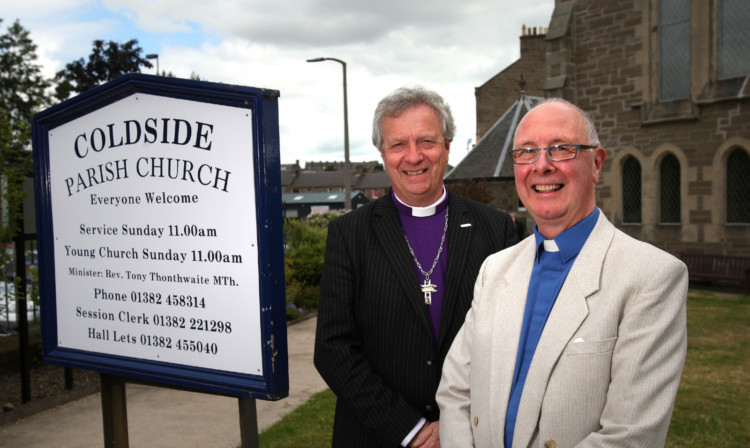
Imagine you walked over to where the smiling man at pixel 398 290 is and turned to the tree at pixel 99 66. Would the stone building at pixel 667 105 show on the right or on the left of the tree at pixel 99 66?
right

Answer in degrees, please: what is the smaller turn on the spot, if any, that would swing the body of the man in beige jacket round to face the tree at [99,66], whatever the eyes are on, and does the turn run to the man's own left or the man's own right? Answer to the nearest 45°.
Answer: approximately 90° to the man's own right

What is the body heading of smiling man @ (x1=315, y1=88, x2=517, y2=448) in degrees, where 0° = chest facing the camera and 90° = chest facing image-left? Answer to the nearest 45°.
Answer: approximately 0°

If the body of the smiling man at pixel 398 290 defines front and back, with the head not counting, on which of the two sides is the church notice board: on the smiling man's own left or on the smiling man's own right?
on the smiling man's own right

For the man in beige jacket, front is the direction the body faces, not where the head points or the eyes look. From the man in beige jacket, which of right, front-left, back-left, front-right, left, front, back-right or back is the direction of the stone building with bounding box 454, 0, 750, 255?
back-right

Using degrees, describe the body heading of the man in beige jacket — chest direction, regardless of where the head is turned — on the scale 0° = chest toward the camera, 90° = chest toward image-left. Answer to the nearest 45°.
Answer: approximately 45°

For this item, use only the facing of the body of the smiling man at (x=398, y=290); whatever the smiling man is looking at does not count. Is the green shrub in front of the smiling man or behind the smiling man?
behind

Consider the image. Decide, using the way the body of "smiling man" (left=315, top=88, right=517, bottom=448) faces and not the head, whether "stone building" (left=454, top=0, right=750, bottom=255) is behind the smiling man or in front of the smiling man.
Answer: behind

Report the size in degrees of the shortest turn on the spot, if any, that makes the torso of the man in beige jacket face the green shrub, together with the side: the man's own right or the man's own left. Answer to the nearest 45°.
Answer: approximately 90° to the man's own right
